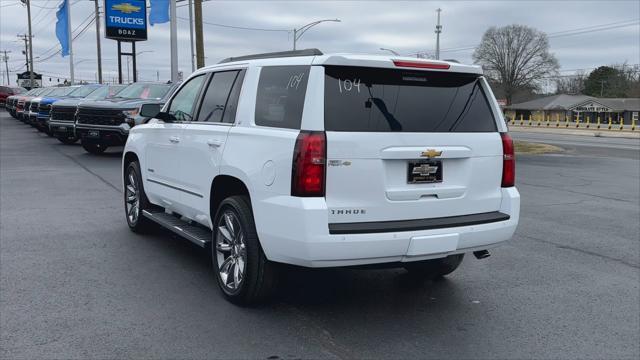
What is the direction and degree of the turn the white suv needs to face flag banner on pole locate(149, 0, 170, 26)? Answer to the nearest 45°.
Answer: approximately 45° to its right

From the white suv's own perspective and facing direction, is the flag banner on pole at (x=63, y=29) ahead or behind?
ahead

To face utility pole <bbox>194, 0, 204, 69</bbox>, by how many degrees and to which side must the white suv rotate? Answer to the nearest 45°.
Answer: approximately 45° to its right

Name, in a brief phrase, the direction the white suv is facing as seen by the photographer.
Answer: facing away from the viewer and to the left of the viewer
